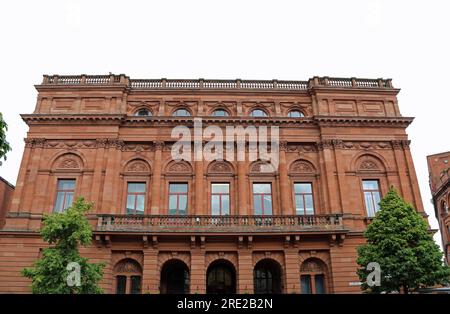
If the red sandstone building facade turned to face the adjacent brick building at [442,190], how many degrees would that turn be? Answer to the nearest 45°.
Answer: approximately 135° to its left

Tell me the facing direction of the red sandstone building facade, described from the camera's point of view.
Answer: facing the viewer

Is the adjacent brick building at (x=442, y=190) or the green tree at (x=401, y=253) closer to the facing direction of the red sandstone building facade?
the green tree

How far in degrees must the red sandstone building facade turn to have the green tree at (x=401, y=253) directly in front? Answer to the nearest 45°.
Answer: approximately 45° to its left

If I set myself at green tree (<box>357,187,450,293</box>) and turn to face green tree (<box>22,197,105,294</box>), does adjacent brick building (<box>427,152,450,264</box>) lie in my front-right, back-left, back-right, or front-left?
back-right

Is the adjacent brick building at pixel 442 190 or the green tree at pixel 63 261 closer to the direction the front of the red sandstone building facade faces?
the green tree
